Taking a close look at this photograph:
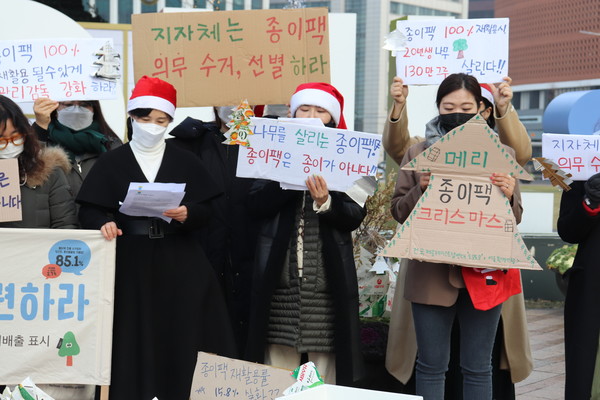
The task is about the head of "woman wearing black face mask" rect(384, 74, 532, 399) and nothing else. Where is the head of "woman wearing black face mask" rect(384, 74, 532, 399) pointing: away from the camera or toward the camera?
toward the camera

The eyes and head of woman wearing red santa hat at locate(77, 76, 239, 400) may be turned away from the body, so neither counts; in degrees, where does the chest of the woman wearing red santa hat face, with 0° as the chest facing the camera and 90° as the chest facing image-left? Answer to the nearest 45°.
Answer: approximately 0°

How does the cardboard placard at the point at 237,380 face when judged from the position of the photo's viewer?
facing the viewer

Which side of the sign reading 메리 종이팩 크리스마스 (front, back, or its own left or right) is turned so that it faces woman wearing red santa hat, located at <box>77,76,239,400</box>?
right

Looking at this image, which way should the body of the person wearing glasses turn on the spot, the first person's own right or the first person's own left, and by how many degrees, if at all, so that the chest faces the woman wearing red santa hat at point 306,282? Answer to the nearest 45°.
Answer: approximately 135° to the first person's own left

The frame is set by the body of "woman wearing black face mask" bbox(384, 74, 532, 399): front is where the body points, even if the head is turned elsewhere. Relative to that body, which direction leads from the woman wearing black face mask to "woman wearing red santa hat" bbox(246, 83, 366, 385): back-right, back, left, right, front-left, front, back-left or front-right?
right

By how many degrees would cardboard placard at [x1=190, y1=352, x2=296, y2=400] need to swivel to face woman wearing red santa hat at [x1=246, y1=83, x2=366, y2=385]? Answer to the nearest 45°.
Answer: approximately 180°

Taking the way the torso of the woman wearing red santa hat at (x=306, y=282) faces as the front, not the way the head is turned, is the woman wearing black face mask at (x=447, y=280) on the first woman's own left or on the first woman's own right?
on the first woman's own left

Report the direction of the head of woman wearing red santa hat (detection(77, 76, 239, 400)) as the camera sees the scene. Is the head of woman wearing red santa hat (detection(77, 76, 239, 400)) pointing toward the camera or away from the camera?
toward the camera

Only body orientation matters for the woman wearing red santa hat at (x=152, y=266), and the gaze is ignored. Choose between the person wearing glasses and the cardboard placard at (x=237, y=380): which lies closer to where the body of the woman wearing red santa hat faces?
the cardboard placard

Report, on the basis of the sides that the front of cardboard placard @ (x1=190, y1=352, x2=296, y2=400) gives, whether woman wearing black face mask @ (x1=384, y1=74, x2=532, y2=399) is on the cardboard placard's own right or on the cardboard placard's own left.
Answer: on the cardboard placard's own left

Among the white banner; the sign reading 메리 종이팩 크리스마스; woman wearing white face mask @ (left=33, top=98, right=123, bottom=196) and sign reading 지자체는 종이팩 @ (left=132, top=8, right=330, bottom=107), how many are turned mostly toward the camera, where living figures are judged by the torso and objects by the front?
4

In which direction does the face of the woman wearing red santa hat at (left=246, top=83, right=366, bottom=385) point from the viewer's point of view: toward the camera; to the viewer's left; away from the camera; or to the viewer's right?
toward the camera

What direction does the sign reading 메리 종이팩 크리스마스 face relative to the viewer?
toward the camera

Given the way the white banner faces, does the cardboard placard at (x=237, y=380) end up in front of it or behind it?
in front

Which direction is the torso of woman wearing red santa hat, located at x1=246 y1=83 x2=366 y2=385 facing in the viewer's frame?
toward the camera

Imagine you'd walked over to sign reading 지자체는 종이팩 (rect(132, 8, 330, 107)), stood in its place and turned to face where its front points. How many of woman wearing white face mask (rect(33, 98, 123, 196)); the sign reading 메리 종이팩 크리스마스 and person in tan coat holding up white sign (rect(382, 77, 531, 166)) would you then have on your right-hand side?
1

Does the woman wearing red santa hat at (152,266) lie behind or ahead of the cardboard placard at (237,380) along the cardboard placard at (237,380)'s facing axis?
behind

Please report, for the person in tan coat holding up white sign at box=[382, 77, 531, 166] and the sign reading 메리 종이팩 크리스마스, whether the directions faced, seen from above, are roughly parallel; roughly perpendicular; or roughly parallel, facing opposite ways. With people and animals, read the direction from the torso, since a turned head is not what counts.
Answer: roughly parallel
